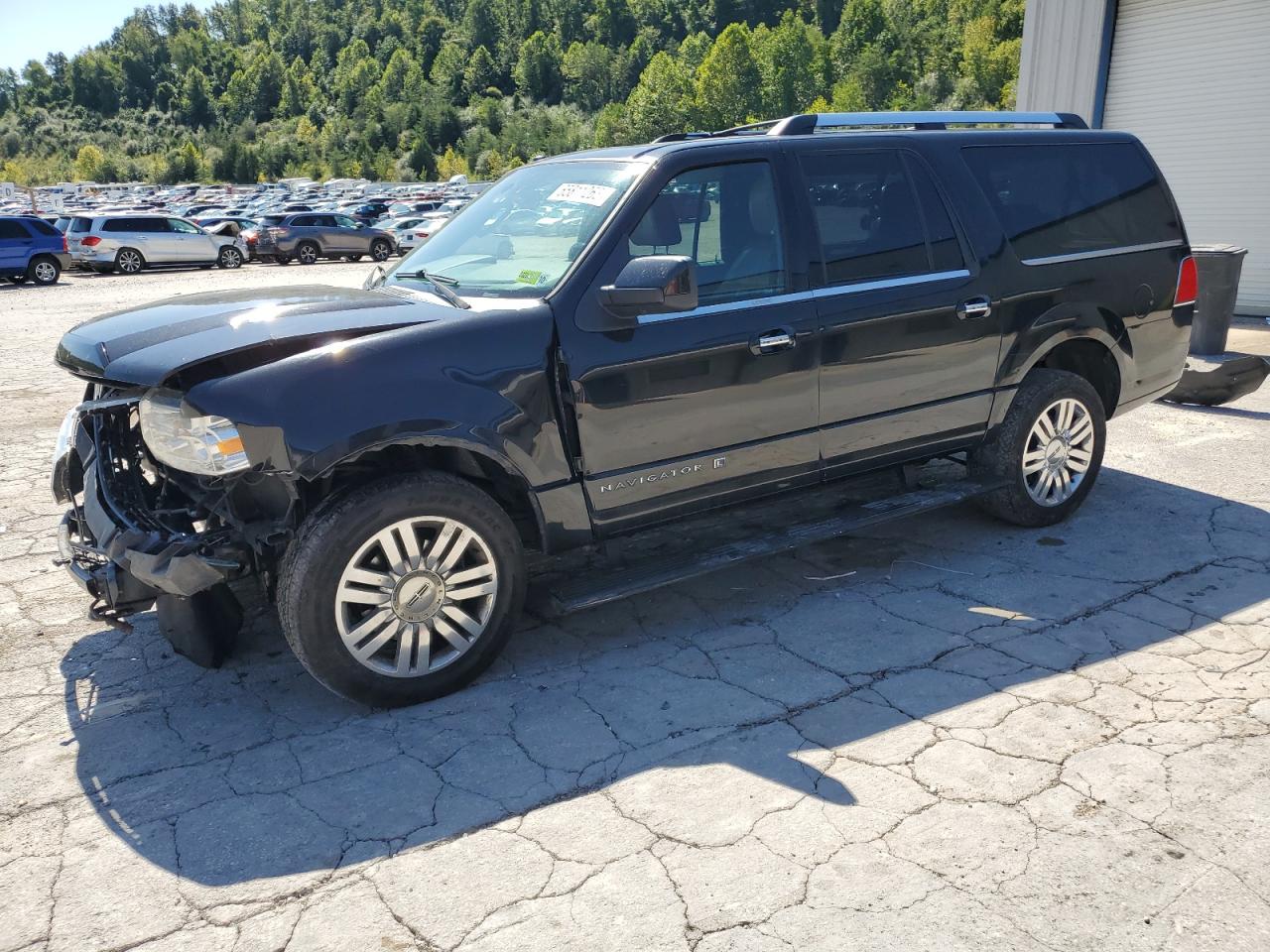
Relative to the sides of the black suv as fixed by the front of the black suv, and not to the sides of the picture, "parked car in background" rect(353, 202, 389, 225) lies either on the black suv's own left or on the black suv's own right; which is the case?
on the black suv's own right

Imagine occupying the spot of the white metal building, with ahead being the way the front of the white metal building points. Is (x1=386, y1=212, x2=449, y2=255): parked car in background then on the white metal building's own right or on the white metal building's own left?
on the white metal building's own right

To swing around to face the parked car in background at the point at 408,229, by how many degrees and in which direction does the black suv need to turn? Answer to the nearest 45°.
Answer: approximately 135° to its right

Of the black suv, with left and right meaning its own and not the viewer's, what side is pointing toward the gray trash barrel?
back

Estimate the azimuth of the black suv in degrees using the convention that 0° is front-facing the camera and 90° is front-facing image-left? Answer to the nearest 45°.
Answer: approximately 45°

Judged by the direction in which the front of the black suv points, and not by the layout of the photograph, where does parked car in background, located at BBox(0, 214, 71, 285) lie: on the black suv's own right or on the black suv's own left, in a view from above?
on the black suv's own right

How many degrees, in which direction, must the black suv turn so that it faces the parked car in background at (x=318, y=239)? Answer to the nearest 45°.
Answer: approximately 135° to its right

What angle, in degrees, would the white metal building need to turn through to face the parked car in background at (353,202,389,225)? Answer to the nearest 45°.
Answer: approximately 135° to its right

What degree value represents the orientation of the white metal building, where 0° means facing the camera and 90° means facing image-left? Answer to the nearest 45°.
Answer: approximately 0°

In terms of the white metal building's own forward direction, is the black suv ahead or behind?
ahead

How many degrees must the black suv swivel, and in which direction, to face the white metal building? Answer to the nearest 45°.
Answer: approximately 180°

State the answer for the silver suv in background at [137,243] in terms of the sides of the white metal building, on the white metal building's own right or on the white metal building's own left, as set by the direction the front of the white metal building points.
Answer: on the white metal building's own right

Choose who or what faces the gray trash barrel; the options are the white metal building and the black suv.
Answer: the white metal building
